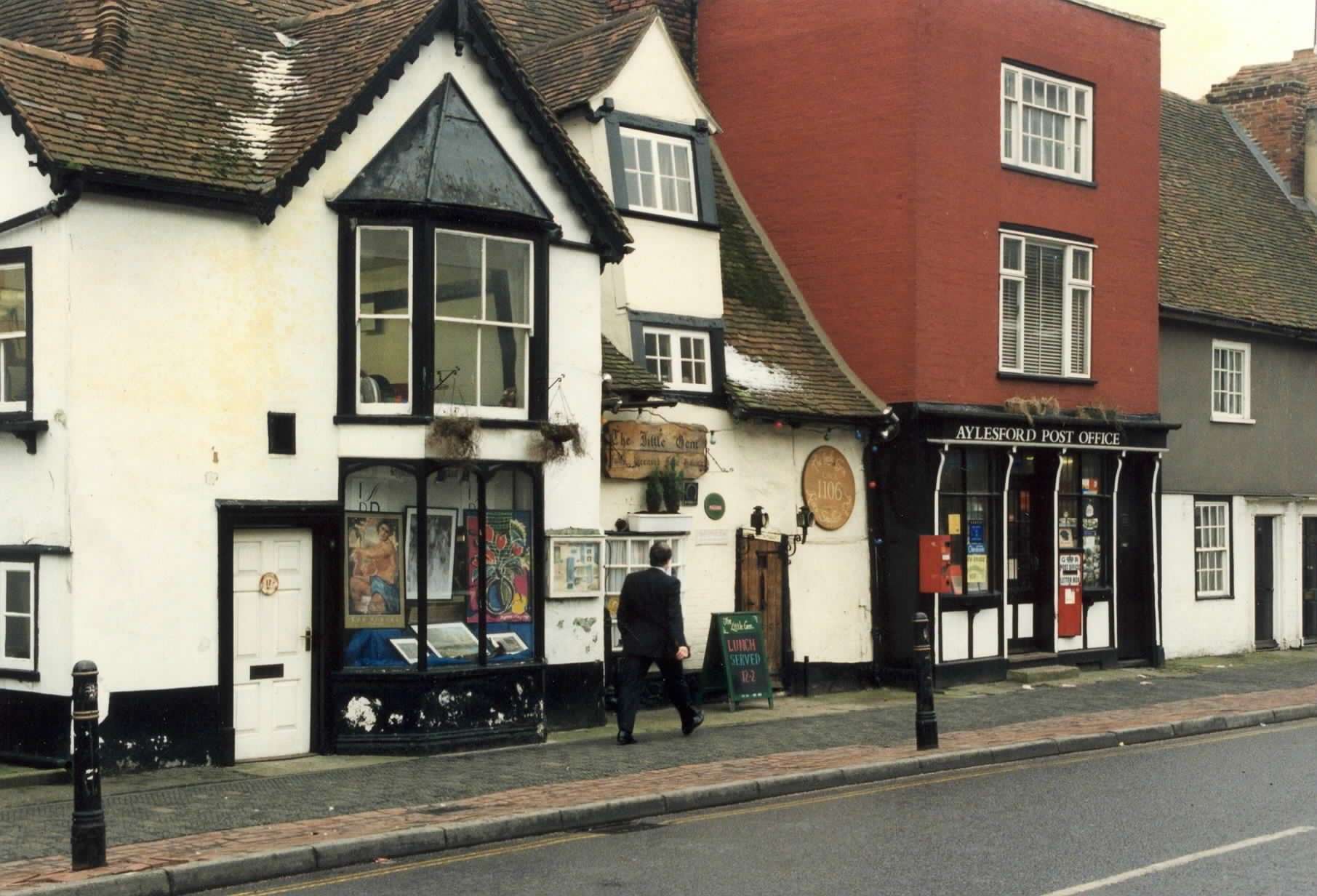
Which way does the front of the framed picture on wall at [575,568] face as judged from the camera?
facing the viewer

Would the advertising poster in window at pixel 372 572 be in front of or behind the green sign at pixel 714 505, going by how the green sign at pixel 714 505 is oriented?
in front

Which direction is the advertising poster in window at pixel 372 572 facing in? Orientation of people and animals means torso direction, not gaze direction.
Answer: toward the camera

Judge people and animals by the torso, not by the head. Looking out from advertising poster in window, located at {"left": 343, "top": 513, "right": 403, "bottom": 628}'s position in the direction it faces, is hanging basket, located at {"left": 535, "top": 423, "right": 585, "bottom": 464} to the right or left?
on its left

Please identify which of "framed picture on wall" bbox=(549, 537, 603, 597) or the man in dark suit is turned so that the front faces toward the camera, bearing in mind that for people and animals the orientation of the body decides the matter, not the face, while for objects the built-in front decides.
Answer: the framed picture on wall

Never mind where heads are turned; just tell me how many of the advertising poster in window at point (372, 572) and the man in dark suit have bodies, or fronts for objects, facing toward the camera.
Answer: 1

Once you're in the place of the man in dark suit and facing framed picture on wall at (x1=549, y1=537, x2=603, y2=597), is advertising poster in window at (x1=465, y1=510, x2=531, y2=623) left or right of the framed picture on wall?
left

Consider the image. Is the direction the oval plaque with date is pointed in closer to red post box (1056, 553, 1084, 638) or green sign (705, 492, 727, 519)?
the green sign

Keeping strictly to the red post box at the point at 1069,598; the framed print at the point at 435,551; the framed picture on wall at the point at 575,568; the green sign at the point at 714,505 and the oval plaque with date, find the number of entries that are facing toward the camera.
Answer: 5

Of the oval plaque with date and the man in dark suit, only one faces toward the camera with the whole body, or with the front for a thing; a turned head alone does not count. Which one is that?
the oval plaque with date

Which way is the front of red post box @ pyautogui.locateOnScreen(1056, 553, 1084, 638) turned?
toward the camera

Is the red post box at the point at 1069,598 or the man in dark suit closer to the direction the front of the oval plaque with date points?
the man in dark suit

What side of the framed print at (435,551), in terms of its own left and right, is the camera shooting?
front

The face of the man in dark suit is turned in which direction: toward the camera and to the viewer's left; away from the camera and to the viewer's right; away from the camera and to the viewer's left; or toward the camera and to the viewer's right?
away from the camera and to the viewer's right

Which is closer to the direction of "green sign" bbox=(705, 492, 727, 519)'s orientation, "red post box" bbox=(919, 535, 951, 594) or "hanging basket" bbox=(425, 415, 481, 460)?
the hanging basket
